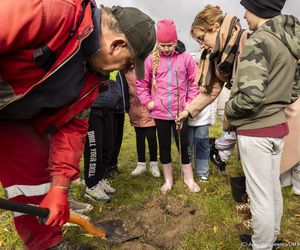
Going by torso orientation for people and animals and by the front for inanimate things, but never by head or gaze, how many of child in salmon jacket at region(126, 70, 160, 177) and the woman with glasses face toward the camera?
1

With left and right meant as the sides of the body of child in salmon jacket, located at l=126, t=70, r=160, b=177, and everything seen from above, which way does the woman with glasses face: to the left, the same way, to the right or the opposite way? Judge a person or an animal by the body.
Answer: to the right

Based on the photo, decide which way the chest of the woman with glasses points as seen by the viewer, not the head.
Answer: to the viewer's left

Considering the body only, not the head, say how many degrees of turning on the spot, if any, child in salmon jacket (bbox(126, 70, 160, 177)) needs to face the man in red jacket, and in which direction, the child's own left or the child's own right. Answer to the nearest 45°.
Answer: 0° — they already face them

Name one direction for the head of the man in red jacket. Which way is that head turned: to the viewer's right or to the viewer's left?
to the viewer's right

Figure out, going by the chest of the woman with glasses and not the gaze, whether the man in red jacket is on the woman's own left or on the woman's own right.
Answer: on the woman's own left

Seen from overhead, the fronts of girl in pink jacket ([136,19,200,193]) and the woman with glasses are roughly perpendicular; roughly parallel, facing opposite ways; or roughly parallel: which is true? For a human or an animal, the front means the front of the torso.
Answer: roughly perpendicular

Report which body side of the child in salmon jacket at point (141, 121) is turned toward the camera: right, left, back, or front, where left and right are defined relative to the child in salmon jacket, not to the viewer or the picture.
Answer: front

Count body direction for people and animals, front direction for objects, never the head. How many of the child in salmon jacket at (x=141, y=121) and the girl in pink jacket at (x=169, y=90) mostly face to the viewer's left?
0
